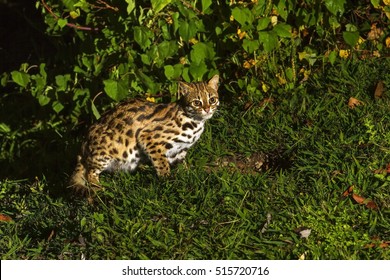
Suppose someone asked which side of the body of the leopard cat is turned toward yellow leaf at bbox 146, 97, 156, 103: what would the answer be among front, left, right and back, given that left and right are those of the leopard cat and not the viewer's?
left

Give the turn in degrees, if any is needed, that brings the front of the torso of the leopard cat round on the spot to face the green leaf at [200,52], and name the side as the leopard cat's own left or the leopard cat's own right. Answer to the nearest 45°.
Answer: approximately 45° to the leopard cat's own left

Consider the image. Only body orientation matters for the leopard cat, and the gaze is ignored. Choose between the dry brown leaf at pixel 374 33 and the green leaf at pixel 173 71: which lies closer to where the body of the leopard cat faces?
the dry brown leaf

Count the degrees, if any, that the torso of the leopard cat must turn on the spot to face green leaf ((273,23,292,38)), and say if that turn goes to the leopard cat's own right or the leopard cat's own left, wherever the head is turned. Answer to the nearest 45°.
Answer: approximately 45° to the leopard cat's own left

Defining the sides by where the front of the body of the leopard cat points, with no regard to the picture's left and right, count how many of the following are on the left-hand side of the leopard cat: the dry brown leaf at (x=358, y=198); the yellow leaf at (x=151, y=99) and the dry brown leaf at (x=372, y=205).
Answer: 1

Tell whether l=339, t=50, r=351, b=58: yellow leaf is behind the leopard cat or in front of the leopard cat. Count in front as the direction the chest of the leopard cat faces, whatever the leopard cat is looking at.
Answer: in front

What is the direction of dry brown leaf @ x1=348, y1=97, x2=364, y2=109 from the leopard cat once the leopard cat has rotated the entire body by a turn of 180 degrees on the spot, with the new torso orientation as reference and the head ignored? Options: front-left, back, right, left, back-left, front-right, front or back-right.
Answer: back

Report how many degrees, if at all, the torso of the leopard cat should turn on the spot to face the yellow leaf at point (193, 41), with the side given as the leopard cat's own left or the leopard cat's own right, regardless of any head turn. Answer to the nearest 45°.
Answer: approximately 45° to the leopard cat's own left

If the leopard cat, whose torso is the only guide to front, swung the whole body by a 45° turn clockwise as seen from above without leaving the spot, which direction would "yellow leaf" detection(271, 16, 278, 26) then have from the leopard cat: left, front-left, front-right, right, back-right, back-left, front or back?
left

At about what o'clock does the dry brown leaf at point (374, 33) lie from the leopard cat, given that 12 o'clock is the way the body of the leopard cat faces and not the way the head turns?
The dry brown leaf is roughly at 11 o'clock from the leopard cat.

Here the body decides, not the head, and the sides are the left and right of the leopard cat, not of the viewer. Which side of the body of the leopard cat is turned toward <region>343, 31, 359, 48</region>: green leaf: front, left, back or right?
front

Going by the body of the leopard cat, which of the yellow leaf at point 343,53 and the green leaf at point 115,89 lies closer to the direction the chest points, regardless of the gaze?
the yellow leaf

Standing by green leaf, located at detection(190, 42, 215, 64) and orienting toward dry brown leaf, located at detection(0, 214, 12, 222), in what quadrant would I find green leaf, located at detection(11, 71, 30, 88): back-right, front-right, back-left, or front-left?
front-right

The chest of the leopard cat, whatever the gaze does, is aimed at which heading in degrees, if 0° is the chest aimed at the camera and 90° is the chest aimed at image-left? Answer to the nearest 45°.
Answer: approximately 270°

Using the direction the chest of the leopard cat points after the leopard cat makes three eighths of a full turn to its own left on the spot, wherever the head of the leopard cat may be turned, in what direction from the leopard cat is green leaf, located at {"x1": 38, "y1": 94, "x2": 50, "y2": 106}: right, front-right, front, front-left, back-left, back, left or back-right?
front

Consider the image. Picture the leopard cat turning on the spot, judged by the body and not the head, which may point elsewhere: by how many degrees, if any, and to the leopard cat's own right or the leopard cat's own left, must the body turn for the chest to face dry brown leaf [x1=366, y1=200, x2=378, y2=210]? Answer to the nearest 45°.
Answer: approximately 45° to the leopard cat's own right
